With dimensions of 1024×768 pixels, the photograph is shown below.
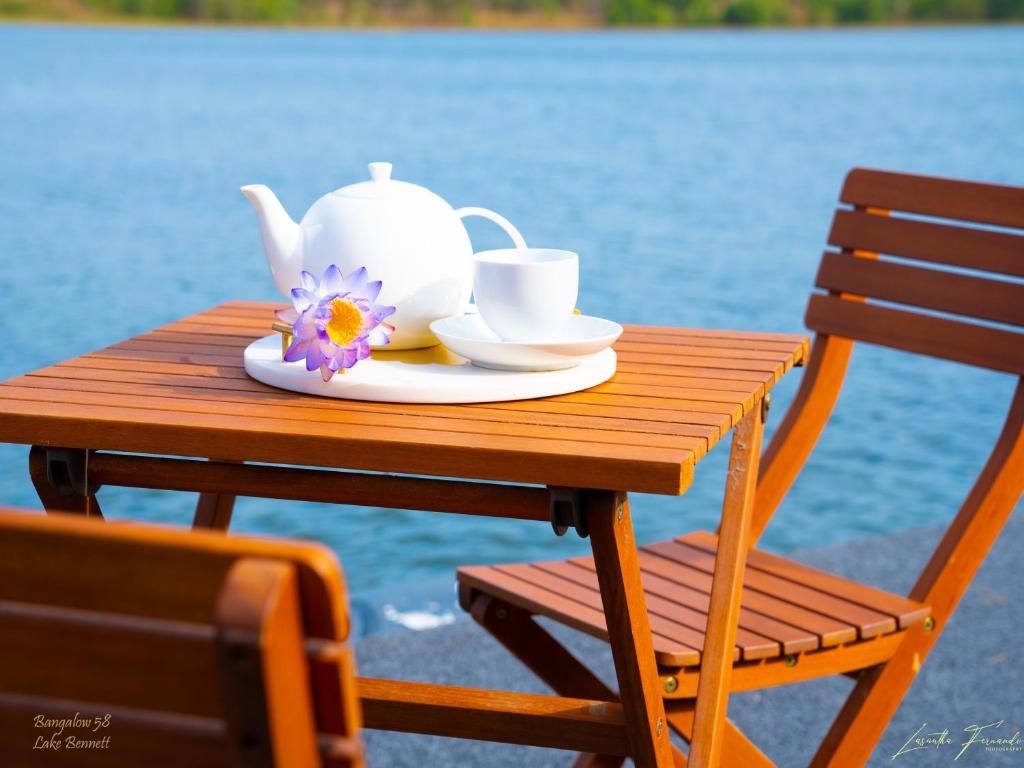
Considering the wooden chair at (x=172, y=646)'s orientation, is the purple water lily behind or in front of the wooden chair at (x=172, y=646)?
in front

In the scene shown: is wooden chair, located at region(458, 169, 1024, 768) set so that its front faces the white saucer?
yes

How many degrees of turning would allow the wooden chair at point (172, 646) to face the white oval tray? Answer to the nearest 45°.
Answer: approximately 45° to its left

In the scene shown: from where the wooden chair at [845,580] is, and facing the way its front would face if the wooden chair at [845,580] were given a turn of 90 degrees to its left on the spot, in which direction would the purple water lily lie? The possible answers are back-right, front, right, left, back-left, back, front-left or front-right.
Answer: right

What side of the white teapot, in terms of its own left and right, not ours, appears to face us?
left

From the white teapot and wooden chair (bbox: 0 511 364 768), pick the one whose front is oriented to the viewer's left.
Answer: the white teapot

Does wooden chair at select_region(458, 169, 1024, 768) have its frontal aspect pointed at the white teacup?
yes

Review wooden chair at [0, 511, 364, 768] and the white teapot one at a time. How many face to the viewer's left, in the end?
1

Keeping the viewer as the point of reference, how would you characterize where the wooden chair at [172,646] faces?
facing away from the viewer and to the right of the viewer

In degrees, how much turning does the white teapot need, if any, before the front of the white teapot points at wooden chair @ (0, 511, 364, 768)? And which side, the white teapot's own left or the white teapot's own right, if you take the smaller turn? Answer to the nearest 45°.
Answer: approximately 90° to the white teapot's own left

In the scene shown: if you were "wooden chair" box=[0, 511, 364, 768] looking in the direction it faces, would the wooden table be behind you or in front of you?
in front

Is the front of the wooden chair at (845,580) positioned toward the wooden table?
yes

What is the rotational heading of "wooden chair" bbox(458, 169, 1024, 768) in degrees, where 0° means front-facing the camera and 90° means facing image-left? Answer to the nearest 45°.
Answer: approximately 45°

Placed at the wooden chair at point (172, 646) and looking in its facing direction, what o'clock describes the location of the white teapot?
The white teapot is roughly at 11 o'clock from the wooden chair.
